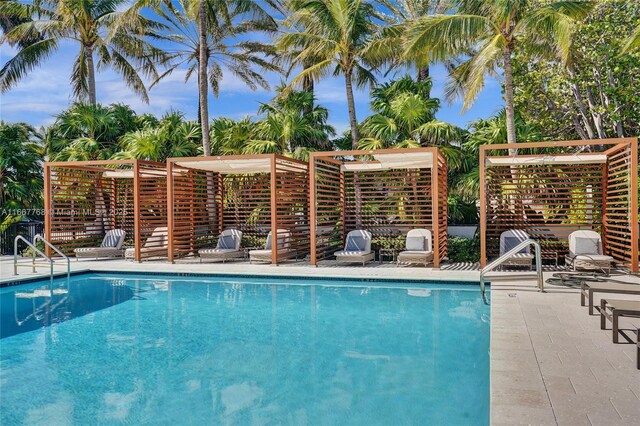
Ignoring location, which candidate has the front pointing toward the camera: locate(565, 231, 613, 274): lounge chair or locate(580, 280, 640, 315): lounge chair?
locate(565, 231, 613, 274): lounge chair

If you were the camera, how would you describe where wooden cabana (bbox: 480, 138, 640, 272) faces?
facing the viewer

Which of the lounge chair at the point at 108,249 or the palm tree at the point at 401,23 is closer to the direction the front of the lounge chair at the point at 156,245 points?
the lounge chair

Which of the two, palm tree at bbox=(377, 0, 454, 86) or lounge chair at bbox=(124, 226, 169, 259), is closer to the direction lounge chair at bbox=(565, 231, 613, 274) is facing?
the lounge chair

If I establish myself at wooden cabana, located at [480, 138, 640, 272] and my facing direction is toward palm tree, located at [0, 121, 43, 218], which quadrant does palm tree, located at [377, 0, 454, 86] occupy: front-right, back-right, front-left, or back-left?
front-right

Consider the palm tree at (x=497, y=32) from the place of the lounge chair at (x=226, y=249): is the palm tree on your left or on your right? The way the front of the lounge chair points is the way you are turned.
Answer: on your left

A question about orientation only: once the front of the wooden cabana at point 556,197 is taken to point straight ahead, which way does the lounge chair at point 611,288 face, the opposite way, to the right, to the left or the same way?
to the right

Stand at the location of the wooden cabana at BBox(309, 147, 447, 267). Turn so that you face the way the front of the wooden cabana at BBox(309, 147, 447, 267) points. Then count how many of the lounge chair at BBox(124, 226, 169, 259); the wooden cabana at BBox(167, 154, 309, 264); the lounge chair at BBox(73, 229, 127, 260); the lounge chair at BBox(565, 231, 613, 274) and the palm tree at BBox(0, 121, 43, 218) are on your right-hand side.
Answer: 4

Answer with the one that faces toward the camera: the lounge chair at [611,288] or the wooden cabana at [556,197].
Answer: the wooden cabana

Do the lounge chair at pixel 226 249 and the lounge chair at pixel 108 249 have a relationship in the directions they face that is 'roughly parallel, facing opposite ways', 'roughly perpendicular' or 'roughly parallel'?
roughly parallel

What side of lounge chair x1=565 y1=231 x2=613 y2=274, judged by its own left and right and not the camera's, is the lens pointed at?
front

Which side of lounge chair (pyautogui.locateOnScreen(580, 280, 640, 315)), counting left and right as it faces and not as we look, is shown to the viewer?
left

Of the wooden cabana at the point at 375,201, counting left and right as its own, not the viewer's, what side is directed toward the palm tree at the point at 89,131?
right

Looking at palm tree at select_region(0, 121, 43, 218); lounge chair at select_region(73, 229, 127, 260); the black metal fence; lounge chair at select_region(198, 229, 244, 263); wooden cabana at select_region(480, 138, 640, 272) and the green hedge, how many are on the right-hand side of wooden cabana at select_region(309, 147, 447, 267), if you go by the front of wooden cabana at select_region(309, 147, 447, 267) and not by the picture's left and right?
4
